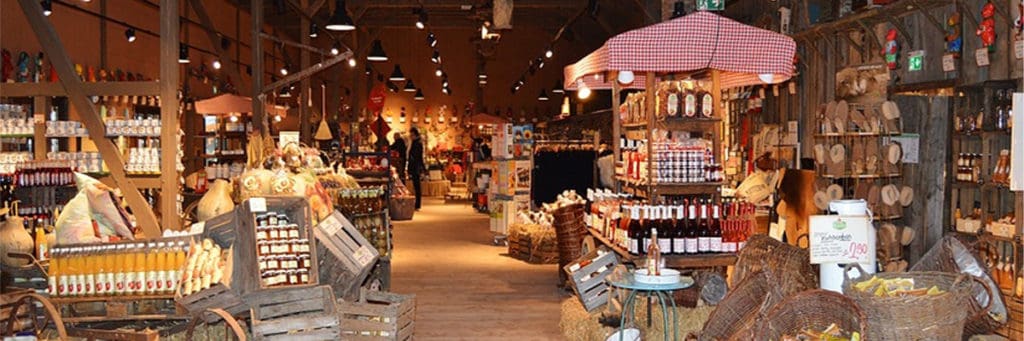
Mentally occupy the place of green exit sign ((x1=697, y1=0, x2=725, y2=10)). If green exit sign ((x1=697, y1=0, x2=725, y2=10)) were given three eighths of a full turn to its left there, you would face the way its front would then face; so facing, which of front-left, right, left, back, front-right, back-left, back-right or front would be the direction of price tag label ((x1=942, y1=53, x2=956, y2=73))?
front-right

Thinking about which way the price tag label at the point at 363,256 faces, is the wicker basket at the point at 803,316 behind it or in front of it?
in front

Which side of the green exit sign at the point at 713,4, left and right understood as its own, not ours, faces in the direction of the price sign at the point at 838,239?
front

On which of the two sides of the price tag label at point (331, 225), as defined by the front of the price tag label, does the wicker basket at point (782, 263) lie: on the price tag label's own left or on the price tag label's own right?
on the price tag label's own left

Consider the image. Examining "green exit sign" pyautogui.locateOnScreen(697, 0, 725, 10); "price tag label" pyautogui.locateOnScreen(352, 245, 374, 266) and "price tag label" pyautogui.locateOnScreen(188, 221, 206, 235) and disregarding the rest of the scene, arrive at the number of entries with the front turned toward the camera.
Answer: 3

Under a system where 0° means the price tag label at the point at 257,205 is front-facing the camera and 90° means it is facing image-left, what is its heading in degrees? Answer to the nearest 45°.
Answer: approximately 0°
